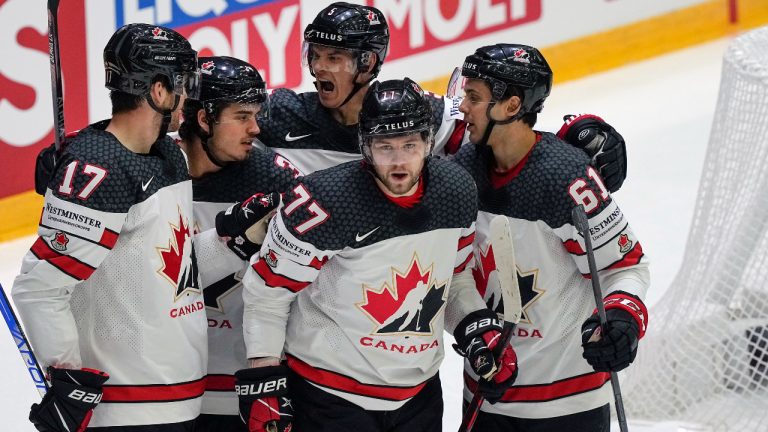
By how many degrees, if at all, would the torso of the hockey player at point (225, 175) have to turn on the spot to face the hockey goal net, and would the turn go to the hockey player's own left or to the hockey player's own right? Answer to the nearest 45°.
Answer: approximately 90° to the hockey player's own left

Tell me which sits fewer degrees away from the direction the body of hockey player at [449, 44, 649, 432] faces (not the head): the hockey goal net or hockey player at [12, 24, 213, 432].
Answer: the hockey player

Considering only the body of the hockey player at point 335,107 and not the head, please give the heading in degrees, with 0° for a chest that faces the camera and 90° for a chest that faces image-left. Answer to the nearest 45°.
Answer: approximately 45°

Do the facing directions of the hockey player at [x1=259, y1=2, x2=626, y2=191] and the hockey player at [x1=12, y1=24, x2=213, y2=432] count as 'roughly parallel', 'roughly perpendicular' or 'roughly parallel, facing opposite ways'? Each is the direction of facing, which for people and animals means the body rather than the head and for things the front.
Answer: roughly perpendicular
